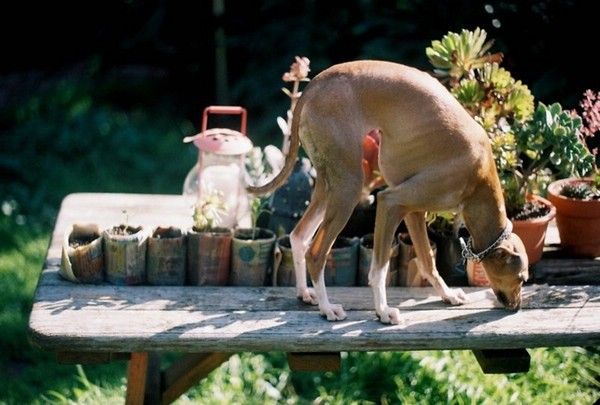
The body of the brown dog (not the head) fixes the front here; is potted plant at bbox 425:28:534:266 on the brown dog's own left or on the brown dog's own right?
on the brown dog's own left

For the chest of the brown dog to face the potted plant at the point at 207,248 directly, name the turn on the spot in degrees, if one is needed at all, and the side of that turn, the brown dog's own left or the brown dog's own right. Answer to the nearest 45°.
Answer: approximately 180°

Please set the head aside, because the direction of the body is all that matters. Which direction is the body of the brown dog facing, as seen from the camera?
to the viewer's right

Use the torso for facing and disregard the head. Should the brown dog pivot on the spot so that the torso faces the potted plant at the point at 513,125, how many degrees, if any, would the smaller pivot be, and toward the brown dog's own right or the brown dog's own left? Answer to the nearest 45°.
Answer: approximately 45° to the brown dog's own left

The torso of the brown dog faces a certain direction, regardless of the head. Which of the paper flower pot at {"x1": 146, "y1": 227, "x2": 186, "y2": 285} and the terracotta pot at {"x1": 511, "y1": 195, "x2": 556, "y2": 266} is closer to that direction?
the terracotta pot

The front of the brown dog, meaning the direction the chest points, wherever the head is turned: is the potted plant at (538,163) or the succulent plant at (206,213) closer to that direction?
the potted plant

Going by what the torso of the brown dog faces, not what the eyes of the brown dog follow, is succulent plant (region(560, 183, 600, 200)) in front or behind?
in front

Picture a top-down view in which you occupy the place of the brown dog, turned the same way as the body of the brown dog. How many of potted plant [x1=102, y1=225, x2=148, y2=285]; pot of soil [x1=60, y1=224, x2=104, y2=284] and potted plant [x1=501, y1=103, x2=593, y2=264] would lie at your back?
2

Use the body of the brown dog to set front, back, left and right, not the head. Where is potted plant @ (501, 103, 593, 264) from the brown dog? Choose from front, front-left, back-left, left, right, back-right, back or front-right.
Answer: front-left
